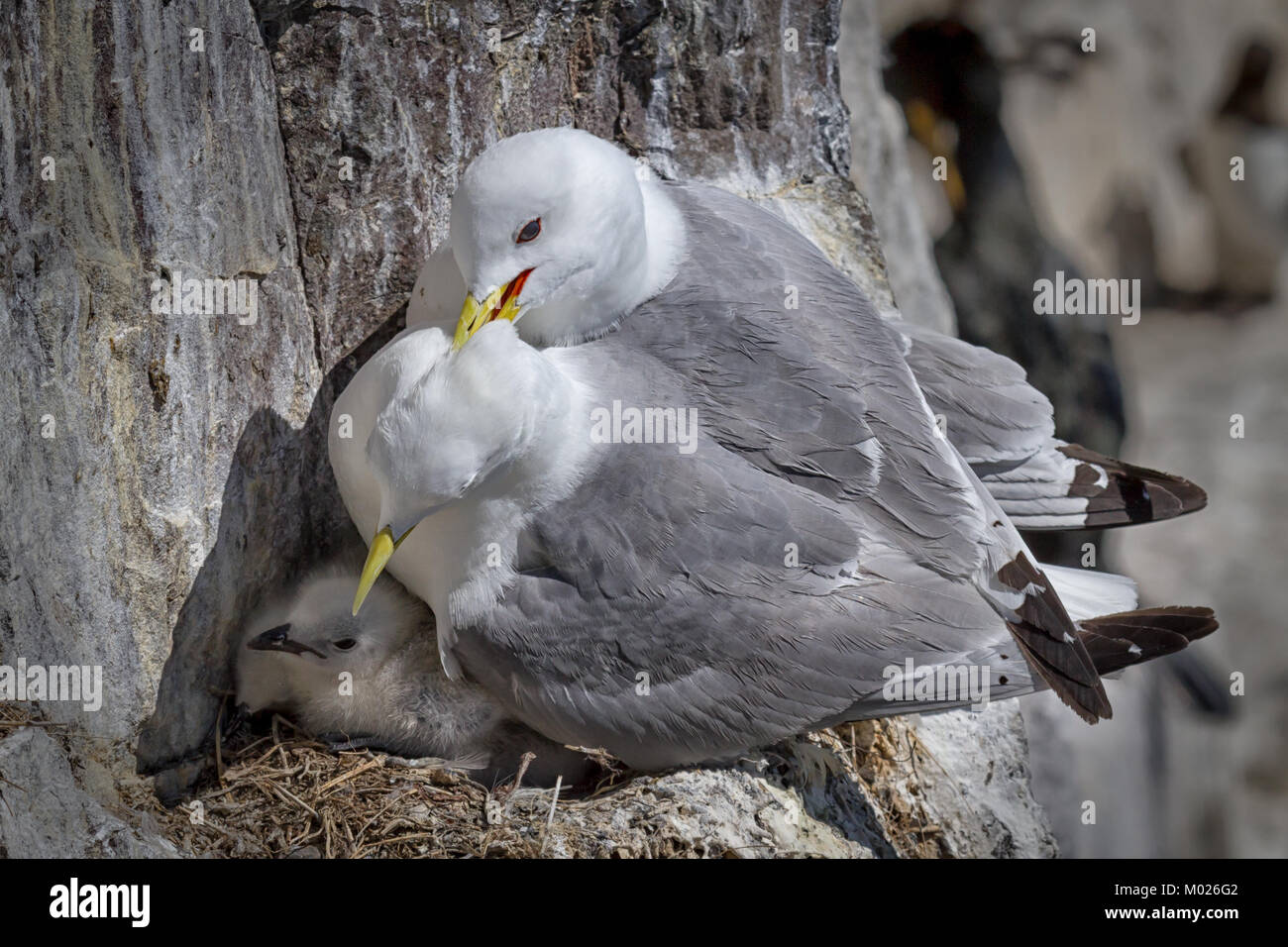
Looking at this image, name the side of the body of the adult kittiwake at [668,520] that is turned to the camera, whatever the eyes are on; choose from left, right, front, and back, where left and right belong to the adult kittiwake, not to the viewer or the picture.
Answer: left

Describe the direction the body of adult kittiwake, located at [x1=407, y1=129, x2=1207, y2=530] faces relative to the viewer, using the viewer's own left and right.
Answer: facing to the left of the viewer

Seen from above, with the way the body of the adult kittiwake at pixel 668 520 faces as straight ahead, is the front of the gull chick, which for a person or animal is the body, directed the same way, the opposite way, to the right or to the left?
the same way

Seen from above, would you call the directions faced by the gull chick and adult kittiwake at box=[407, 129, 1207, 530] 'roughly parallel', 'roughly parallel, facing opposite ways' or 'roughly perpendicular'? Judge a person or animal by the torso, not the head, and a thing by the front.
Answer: roughly parallel

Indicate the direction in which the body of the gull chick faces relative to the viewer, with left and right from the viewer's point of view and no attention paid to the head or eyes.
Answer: facing to the left of the viewer

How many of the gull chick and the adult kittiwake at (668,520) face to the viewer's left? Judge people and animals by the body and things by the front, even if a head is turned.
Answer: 2
